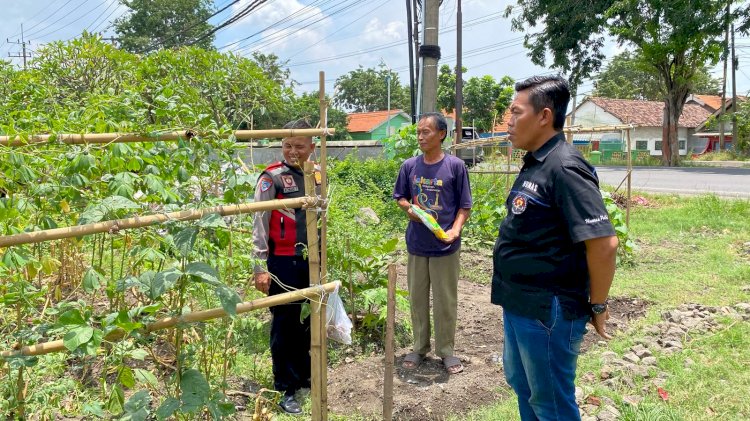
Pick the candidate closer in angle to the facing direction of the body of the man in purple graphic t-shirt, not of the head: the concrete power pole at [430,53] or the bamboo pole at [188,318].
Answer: the bamboo pole

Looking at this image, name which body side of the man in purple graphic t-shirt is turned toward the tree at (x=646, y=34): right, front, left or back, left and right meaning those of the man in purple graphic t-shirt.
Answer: back

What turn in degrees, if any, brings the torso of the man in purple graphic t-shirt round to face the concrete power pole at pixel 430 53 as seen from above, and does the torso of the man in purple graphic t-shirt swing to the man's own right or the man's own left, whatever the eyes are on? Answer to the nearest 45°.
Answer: approximately 180°

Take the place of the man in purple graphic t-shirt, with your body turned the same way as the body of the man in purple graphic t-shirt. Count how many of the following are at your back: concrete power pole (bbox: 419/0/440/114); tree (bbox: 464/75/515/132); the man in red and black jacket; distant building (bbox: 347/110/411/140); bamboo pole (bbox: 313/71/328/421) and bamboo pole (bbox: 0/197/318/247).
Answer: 3

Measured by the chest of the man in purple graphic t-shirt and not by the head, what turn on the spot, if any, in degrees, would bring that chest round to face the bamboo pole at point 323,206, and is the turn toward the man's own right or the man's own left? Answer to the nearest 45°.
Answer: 0° — they already face it

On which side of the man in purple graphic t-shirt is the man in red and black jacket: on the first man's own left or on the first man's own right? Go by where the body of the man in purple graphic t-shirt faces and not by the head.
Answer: on the first man's own right

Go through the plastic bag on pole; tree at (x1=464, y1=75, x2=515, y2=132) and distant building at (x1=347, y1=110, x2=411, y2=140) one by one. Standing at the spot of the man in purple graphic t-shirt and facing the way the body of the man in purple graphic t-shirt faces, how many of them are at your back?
2

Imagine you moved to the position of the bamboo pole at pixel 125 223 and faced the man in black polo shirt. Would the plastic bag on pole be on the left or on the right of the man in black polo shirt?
left

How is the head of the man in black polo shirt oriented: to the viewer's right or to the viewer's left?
to the viewer's left

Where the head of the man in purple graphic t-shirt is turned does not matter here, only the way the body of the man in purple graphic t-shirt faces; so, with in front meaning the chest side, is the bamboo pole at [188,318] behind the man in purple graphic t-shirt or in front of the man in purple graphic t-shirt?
in front

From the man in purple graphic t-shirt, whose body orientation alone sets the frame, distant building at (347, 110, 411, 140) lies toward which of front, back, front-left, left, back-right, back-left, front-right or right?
back

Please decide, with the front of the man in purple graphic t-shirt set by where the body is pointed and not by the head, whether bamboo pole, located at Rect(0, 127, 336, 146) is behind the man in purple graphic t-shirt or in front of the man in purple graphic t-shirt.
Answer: in front

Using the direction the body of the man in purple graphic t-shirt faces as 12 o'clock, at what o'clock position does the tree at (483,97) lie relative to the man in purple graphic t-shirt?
The tree is roughly at 6 o'clock from the man in purple graphic t-shirt.

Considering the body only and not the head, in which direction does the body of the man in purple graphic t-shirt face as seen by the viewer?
toward the camera

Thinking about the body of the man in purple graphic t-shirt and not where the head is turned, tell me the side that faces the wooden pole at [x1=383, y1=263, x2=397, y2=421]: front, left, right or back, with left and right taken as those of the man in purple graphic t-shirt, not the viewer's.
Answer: front
